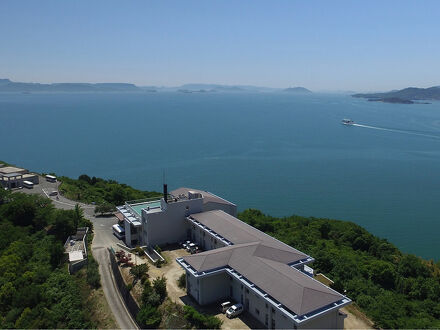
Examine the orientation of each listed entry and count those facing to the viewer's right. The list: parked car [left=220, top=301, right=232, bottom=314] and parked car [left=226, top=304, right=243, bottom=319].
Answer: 0
